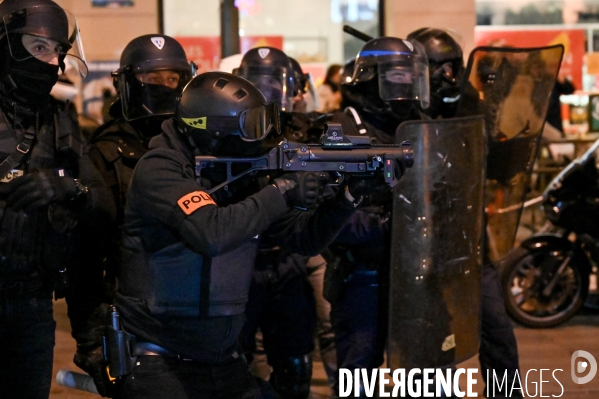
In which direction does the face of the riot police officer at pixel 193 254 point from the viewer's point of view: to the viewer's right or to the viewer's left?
to the viewer's right

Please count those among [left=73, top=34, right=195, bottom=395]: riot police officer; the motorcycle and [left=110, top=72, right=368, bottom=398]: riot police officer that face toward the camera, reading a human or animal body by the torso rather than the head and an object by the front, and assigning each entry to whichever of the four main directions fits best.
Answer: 1

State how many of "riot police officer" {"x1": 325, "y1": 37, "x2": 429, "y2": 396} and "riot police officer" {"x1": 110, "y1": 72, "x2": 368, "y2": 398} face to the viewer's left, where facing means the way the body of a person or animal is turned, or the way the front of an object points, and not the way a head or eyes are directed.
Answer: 0

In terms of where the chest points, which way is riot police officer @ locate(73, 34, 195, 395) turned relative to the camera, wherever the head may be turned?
toward the camera

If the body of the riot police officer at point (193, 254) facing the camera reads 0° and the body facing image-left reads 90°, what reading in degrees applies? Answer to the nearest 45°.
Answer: approximately 270°

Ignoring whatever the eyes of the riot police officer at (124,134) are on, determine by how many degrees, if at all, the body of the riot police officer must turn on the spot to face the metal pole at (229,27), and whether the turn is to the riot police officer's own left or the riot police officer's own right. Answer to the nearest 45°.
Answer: approximately 180°

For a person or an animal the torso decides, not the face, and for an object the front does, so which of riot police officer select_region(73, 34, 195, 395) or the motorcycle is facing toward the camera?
the riot police officer

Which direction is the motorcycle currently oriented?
to the viewer's left

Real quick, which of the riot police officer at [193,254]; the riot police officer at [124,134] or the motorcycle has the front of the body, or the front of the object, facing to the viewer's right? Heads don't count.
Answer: the riot police officer at [193,254]

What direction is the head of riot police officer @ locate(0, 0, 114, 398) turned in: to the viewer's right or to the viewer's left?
to the viewer's right

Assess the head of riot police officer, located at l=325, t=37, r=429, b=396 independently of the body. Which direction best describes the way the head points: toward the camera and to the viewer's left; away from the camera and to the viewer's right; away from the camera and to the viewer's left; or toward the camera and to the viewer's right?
toward the camera and to the viewer's right

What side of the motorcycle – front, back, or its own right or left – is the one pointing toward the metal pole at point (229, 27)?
front

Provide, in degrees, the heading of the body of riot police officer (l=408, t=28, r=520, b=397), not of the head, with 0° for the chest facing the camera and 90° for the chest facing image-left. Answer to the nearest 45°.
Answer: approximately 315°

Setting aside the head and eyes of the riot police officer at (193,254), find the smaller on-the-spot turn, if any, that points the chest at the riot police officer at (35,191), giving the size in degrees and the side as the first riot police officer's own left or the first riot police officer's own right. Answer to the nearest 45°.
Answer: approximately 135° to the first riot police officer's own left

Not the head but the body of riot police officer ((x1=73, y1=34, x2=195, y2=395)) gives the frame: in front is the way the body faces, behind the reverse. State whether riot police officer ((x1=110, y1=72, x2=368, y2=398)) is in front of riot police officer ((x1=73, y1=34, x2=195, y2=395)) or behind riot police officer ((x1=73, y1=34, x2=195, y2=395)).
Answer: in front
